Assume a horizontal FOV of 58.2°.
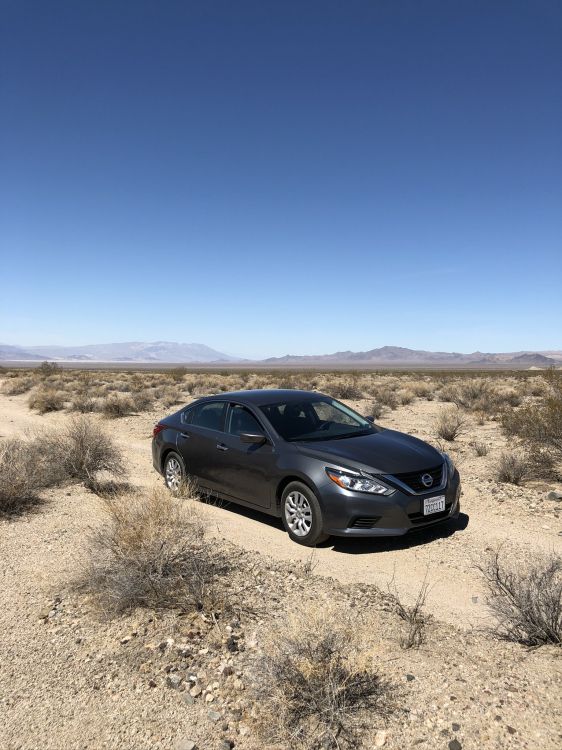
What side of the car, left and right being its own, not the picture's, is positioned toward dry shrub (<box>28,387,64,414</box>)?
back

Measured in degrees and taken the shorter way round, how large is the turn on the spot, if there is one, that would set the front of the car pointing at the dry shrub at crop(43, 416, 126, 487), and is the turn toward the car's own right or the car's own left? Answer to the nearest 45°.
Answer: approximately 180°

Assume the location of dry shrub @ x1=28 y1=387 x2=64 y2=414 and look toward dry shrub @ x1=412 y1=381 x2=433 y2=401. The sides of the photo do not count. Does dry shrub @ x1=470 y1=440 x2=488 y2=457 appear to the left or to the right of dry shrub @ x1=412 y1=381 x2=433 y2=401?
right

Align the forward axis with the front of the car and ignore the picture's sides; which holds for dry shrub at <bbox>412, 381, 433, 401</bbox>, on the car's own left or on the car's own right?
on the car's own left

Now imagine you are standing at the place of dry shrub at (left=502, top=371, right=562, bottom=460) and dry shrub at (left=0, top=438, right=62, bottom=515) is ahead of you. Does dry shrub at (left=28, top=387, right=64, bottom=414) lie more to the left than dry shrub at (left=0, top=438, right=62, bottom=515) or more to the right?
right

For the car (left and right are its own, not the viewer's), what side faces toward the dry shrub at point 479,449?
left

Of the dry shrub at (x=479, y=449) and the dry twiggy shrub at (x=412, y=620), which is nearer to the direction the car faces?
the dry twiggy shrub

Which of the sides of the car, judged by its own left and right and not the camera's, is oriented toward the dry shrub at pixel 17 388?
back

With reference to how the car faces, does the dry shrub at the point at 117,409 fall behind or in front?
behind

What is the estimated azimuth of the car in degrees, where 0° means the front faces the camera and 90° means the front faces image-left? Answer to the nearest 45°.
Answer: approximately 315°

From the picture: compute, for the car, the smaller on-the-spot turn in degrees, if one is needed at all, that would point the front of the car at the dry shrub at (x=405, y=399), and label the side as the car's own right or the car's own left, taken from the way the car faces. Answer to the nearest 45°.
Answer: approximately 135° to the car's own left

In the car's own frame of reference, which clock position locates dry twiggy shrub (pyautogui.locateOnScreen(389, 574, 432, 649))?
The dry twiggy shrub is roughly at 1 o'clock from the car.

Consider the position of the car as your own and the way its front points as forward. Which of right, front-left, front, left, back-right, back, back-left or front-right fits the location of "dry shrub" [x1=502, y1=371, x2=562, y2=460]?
left

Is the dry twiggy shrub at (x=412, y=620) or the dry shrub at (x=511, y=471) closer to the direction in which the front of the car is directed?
the dry twiggy shrub
